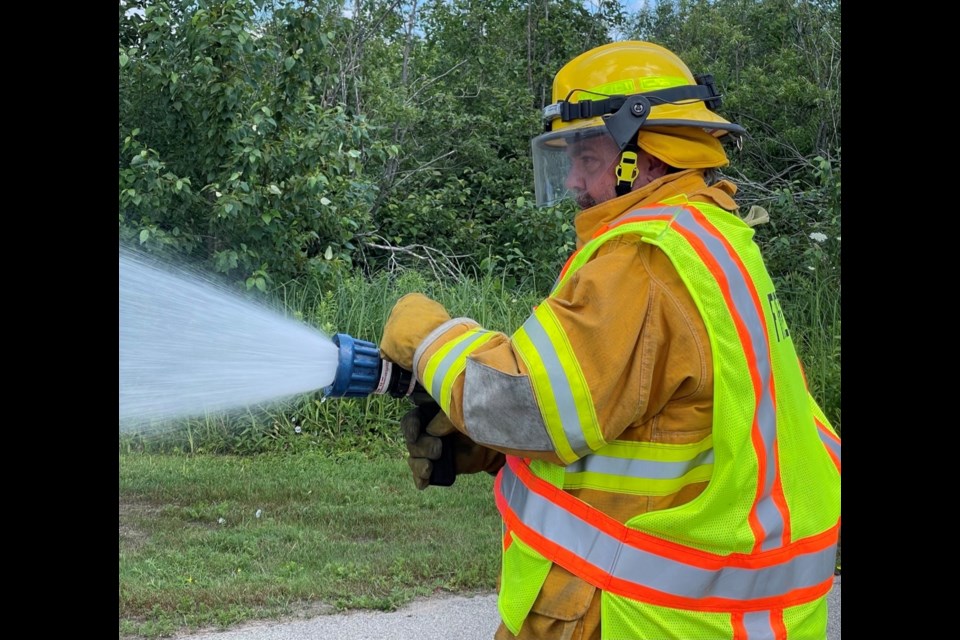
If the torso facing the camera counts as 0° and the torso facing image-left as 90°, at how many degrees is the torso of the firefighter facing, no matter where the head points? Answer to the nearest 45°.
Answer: approximately 90°
